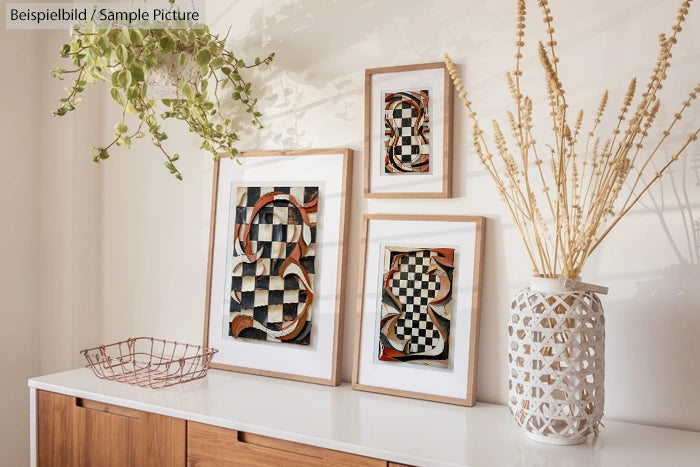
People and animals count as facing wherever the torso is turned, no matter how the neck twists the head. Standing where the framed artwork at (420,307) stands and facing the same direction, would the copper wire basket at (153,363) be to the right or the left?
on its right

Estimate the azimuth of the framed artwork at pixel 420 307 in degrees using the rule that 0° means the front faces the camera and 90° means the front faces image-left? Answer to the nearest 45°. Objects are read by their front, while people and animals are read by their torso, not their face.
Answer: approximately 45°

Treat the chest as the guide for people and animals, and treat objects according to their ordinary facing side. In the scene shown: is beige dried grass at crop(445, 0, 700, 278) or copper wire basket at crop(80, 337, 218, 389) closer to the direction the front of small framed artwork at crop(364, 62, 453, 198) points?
the copper wire basket

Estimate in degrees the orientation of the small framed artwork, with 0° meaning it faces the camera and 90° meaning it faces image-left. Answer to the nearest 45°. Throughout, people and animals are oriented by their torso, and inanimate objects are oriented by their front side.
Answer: approximately 45°

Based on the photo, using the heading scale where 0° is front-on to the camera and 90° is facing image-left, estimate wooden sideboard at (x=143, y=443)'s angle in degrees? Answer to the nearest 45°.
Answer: approximately 45°

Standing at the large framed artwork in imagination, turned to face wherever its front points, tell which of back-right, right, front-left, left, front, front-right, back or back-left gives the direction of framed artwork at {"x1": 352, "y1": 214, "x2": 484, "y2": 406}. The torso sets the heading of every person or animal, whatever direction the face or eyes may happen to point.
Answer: left

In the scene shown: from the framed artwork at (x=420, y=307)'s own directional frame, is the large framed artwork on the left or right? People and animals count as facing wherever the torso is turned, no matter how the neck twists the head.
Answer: on its right

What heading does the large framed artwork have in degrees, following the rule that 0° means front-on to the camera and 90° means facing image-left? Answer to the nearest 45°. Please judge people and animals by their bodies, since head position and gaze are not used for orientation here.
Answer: approximately 45°

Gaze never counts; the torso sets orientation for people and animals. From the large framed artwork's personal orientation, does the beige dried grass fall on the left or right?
on its left

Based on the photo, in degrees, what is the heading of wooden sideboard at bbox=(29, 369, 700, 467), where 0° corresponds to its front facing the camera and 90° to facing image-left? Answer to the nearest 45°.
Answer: approximately 45°
